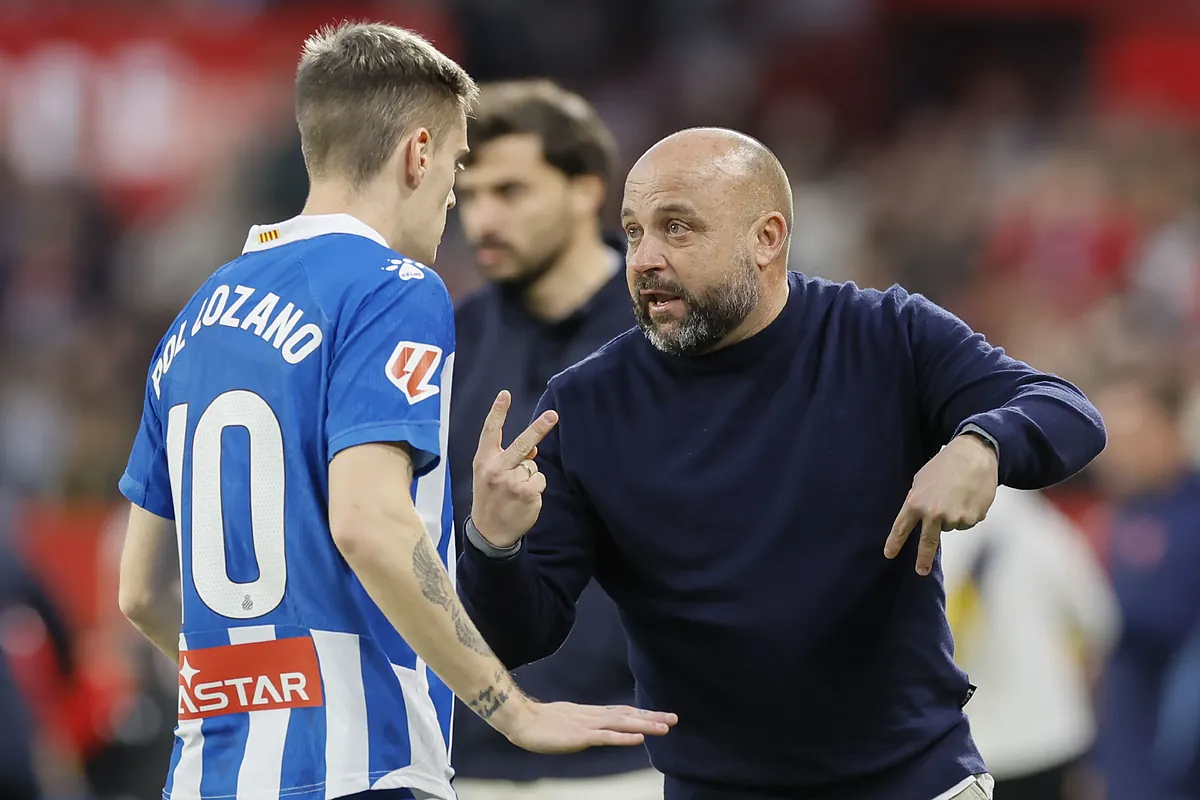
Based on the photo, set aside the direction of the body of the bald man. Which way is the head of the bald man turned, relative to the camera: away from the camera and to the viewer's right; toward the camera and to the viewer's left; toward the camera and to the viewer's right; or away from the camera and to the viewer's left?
toward the camera and to the viewer's left

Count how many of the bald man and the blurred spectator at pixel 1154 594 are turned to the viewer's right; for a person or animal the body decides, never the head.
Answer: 0

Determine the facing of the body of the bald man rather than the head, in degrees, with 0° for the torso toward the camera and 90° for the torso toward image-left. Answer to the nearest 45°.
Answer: approximately 45°

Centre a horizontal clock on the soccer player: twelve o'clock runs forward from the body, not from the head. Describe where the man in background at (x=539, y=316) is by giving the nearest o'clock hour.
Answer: The man in background is roughly at 11 o'clock from the soccer player.

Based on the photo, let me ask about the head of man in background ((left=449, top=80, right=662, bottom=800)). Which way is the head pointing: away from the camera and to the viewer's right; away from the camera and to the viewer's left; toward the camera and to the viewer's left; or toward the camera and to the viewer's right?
toward the camera and to the viewer's left

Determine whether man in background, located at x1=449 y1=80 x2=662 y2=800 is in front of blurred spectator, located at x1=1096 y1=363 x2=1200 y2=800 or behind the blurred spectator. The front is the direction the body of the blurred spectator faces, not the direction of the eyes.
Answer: in front

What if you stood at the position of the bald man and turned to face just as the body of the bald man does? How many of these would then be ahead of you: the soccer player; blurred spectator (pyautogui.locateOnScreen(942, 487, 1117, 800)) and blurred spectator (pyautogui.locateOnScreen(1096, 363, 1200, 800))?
1

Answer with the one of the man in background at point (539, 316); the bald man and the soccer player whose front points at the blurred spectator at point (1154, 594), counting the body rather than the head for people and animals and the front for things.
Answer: the soccer player

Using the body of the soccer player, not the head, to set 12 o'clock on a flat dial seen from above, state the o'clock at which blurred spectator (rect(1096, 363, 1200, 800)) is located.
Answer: The blurred spectator is roughly at 12 o'clock from the soccer player.

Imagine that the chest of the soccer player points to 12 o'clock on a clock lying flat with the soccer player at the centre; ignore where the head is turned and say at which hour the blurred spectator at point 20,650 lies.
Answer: The blurred spectator is roughly at 10 o'clock from the soccer player.

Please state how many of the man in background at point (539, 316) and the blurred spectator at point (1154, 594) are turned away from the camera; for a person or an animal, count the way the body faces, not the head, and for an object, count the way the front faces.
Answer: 0

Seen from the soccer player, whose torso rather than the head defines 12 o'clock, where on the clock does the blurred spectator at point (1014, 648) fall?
The blurred spectator is roughly at 12 o'clock from the soccer player.

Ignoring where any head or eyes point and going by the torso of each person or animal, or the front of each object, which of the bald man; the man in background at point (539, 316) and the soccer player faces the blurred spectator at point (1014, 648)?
the soccer player
